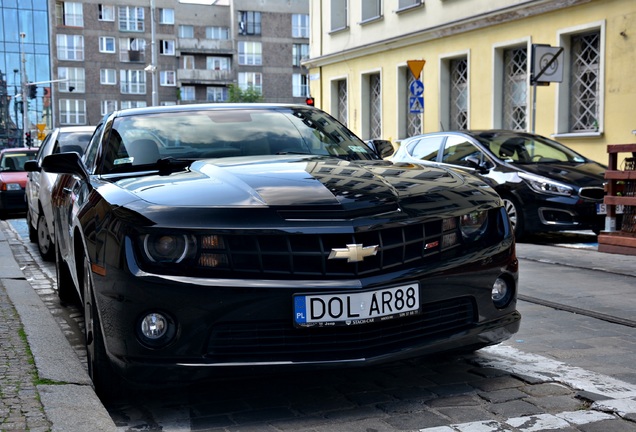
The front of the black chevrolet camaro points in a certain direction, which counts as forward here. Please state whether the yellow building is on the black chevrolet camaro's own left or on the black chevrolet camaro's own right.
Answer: on the black chevrolet camaro's own left

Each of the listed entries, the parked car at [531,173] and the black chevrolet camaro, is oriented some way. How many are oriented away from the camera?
0

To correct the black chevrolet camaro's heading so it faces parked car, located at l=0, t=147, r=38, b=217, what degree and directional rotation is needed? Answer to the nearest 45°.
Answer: approximately 135° to its left

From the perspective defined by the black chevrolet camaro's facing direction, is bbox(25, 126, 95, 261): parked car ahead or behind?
behind

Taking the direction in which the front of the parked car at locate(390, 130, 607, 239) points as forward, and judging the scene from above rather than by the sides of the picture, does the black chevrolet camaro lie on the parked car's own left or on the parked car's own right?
on the parked car's own right

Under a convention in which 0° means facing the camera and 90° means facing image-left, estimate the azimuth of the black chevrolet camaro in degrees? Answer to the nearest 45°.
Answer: approximately 315°

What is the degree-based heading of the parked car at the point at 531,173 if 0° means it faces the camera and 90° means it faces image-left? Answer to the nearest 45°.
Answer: approximately 315°
